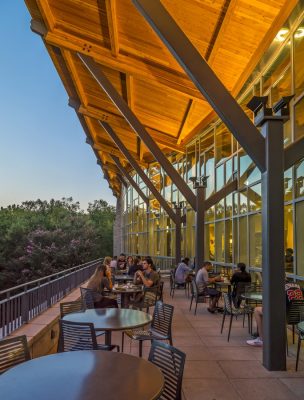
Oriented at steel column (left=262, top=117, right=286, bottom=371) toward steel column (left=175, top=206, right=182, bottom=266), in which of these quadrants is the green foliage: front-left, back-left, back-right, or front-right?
front-left

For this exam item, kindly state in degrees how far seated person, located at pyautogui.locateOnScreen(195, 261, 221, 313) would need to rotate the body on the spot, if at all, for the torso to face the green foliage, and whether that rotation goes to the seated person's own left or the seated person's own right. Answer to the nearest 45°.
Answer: approximately 135° to the seated person's own left

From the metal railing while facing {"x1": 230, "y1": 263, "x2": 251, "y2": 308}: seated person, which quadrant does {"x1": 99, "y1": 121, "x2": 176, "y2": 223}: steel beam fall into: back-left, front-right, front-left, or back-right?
front-left

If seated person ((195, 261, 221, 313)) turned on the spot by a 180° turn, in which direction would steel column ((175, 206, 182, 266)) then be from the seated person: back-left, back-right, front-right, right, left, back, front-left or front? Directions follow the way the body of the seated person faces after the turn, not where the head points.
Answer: right

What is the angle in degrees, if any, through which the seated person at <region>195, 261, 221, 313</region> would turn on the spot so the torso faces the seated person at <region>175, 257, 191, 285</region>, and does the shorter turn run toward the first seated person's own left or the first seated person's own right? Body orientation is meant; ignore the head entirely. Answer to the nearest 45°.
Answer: approximately 90° to the first seated person's own left

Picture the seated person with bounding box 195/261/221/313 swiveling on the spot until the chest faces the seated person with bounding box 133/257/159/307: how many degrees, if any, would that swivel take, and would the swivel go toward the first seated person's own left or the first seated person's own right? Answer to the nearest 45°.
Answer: approximately 180°

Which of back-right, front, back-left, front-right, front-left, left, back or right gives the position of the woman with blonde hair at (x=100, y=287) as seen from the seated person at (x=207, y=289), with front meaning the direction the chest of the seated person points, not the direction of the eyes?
back-right

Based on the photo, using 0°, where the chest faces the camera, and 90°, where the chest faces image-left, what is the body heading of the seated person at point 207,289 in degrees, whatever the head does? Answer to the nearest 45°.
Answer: approximately 270°

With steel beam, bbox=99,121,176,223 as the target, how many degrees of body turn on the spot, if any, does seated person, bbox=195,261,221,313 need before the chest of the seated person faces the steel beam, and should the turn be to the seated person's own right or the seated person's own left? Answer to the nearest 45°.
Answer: approximately 90° to the seated person's own left

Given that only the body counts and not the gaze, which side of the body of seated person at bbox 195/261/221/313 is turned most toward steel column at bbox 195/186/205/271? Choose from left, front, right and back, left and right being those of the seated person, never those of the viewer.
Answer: left

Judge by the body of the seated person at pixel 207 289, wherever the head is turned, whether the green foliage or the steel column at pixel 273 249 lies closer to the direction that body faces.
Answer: the steel column
